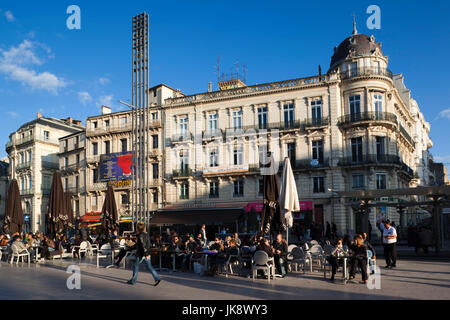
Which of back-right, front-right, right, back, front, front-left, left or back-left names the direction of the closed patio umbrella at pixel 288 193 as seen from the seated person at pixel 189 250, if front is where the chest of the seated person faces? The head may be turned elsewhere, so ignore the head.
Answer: back-left

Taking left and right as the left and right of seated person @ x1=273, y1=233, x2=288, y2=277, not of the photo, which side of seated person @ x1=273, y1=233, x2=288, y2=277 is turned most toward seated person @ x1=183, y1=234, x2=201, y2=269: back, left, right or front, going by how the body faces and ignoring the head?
right

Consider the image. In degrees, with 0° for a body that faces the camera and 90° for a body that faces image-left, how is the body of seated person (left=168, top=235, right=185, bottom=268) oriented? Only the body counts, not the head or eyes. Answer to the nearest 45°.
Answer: approximately 315°

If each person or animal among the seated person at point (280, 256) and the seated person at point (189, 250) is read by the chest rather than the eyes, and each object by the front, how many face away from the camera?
0

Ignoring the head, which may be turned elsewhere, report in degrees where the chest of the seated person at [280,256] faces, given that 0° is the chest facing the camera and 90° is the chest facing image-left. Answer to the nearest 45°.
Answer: approximately 45°

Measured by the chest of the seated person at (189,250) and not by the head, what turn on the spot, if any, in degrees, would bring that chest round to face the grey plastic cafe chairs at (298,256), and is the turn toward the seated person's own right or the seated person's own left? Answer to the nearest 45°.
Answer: approximately 90° to the seated person's own left

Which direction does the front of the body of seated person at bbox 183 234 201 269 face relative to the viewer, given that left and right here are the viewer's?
facing the viewer and to the left of the viewer

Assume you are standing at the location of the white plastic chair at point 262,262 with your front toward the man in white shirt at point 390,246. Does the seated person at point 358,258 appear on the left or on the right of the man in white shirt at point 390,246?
right

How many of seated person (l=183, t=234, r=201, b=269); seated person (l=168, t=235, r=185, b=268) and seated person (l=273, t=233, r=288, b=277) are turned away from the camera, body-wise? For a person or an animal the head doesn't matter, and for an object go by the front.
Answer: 0

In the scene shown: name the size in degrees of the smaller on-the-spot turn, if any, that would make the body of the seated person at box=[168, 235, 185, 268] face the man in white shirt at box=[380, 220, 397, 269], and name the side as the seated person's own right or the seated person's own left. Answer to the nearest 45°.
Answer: approximately 45° to the seated person's own left
